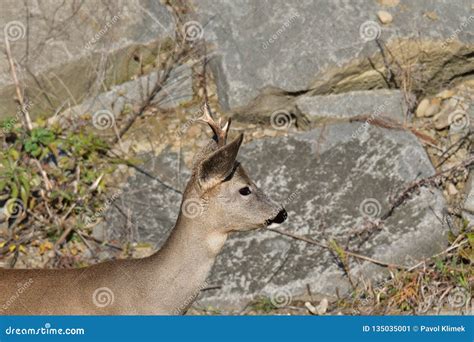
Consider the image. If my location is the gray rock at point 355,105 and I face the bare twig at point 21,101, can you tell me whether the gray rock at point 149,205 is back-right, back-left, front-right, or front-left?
front-left

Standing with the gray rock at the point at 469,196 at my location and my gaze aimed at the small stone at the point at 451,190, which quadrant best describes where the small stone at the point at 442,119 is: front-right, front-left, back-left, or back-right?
front-right

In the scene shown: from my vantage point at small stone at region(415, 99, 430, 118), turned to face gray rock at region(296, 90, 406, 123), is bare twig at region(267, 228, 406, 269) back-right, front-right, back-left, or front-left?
front-left

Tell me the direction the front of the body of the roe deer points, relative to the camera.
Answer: to the viewer's right

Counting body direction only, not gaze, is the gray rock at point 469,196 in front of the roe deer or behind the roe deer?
in front

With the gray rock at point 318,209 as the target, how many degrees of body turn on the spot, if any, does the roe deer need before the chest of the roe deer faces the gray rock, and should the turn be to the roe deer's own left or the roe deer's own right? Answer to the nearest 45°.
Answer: approximately 45° to the roe deer's own left

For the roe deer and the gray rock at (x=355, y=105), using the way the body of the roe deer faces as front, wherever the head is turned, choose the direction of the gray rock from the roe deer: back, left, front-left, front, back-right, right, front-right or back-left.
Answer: front-left

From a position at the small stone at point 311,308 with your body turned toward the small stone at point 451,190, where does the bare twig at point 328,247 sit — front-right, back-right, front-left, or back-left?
front-left

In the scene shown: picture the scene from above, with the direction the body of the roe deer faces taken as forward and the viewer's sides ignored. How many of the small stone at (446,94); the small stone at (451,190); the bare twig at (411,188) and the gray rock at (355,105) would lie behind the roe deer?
0

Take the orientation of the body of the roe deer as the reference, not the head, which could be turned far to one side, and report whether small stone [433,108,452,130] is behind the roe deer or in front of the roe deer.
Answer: in front

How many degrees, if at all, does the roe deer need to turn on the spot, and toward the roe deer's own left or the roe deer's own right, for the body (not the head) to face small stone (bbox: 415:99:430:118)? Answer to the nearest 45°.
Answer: approximately 45° to the roe deer's own left

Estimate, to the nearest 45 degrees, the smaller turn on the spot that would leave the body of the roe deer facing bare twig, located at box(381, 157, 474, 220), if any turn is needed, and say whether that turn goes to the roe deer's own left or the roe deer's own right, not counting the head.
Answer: approximately 45° to the roe deer's own left
